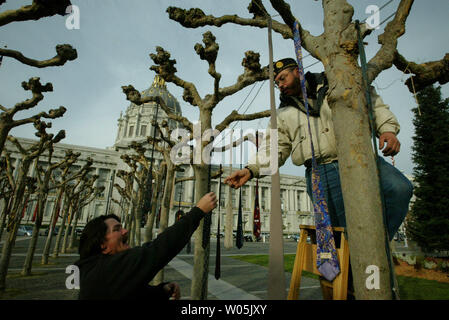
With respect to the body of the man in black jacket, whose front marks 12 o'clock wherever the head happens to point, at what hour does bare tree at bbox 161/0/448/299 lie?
The bare tree is roughly at 1 o'clock from the man in black jacket.

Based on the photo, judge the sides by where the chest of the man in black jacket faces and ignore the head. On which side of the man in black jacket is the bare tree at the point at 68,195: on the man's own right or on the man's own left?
on the man's own left

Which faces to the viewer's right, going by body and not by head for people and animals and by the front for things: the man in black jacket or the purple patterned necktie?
the man in black jacket

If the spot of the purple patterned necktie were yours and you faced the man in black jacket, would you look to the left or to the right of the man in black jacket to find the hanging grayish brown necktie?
left

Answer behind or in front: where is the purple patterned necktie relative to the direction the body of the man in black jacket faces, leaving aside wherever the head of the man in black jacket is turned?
in front

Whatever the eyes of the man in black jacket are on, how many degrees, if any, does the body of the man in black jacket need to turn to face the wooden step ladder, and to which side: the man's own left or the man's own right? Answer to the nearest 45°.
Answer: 0° — they already face it

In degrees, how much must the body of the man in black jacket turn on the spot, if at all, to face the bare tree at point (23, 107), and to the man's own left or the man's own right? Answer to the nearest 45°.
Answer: approximately 135° to the man's own left

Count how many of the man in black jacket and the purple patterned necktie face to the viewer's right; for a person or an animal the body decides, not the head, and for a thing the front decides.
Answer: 1

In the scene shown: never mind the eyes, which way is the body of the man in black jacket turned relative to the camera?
to the viewer's right
